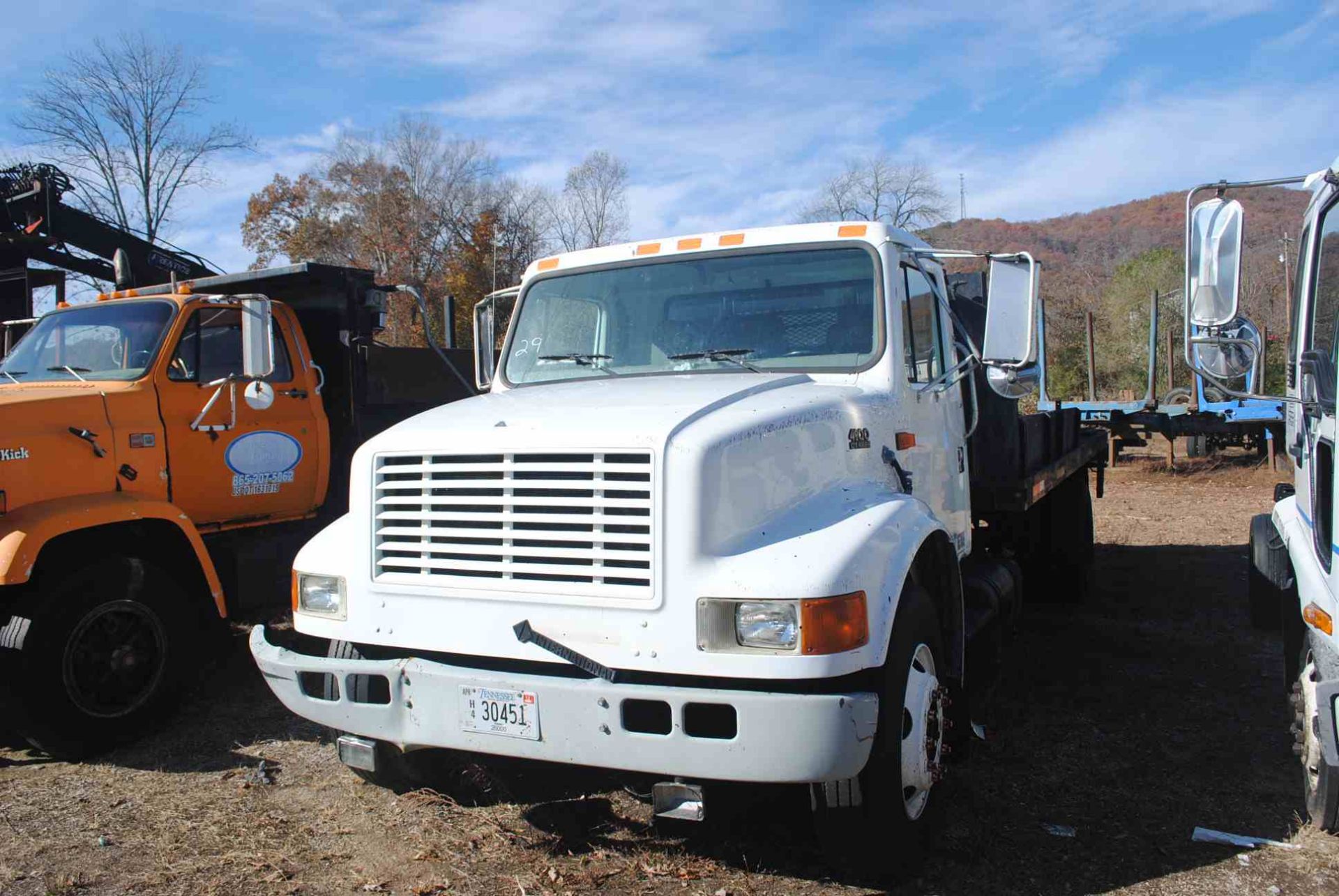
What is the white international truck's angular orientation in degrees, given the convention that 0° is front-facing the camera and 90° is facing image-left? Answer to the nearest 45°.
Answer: approximately 45°

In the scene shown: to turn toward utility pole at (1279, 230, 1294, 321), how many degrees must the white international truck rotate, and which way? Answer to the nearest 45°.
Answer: approximately 180°

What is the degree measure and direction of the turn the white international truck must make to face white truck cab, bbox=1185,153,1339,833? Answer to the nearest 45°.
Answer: approximately 135° to its left

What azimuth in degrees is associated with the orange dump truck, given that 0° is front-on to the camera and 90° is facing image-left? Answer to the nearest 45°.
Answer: approximately 45°

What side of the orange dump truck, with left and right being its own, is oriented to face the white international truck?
left

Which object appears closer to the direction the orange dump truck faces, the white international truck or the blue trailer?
the white international truck

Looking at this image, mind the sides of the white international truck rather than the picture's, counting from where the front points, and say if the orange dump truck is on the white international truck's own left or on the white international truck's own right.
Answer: on the white international truck's own right

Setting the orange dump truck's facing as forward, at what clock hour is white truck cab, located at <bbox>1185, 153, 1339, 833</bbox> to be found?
The white truck cab is roughly at 9 o'clock from the orange dump truck.

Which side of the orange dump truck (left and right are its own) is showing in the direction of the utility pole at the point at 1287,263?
back

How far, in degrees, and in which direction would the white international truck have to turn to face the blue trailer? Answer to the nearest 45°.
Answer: approximately 180°
